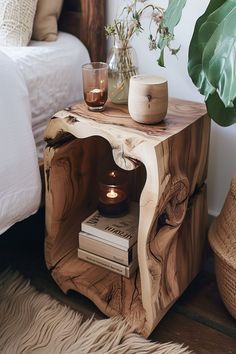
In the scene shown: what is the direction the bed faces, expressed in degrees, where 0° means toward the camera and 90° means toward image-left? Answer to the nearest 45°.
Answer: approximately 45°
